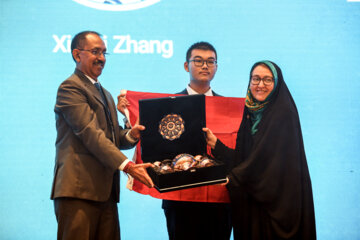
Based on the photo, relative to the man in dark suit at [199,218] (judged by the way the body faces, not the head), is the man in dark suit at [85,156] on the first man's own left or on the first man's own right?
on the first man's own right

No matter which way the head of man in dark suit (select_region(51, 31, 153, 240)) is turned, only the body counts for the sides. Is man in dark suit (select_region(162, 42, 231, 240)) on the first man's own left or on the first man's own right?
on the first man's own left

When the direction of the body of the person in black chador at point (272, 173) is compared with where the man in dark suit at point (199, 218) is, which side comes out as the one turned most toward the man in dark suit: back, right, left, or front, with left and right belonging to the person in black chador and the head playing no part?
right

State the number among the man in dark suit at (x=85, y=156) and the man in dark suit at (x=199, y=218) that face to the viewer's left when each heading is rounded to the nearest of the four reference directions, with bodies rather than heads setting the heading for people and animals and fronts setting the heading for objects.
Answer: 0

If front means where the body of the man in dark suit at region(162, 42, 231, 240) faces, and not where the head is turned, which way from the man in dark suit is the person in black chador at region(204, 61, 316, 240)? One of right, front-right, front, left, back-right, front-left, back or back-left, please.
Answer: front-left

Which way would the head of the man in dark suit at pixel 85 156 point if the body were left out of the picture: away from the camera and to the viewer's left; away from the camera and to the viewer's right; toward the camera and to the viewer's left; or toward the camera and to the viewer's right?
toward the camera and to the viewer's right

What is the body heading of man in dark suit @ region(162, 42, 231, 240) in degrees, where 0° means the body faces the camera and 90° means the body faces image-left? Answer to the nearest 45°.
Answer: approximately 0°
